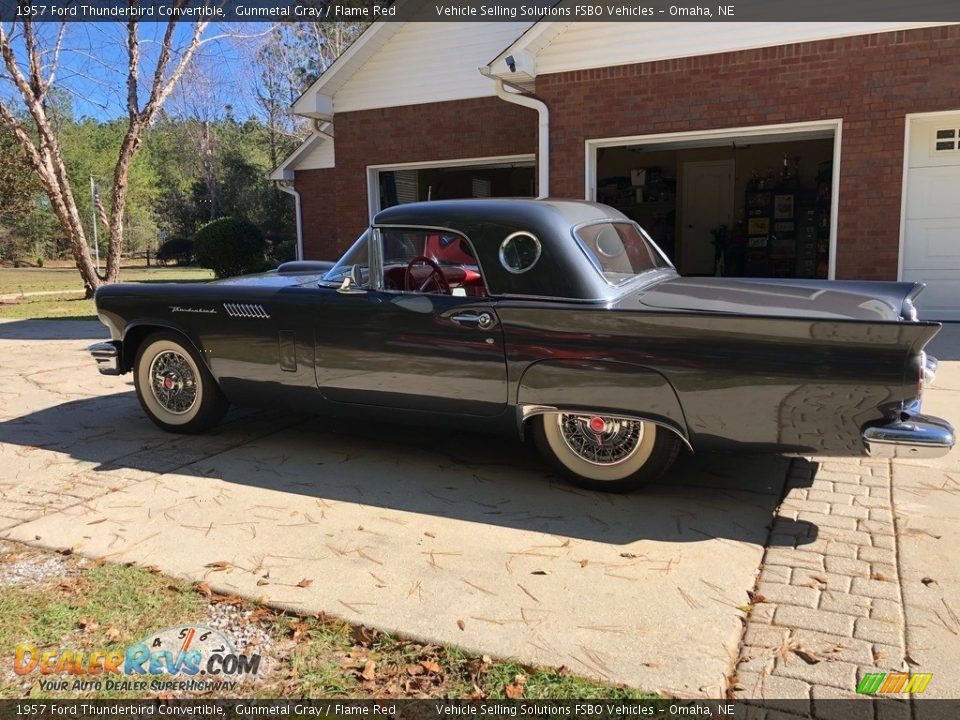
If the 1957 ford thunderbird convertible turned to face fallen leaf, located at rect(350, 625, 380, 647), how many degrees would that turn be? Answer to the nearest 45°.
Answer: approximately 90° to its left

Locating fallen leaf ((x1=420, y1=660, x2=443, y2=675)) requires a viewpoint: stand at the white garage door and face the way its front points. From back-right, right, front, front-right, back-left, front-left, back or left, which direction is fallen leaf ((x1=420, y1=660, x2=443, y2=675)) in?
front

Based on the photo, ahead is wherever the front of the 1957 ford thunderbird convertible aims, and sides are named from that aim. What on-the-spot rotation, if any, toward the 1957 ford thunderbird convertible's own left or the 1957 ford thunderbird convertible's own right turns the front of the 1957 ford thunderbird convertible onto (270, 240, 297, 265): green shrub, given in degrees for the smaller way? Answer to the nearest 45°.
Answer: approximately 45° to the 1957 ford thunderbird convertible's own right

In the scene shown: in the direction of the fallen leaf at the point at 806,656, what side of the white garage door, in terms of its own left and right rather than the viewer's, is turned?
front

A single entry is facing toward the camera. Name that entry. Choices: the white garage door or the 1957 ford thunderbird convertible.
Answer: the white garage door

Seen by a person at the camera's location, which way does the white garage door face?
facing the viewer

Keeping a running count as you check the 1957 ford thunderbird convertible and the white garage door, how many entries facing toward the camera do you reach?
1

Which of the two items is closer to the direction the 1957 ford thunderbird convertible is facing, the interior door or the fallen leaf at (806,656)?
the interior door

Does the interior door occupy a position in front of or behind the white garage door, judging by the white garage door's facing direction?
behind

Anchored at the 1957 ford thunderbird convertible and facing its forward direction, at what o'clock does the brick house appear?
The brick house is roughly at 2 o'clock from the 1957 ford thunderbird convertible.

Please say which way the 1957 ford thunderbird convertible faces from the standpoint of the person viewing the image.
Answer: facing away from the viewer and to the left of the viewer

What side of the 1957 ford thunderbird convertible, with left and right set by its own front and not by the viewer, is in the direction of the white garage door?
right

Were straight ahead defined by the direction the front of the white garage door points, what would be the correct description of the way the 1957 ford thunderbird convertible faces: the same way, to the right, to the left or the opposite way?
to the right

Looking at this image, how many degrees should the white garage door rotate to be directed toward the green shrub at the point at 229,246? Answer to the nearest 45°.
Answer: approximately 90° to its right

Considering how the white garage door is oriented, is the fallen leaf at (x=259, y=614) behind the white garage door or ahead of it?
ahead

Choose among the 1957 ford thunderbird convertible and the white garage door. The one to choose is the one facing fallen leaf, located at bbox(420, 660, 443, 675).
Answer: the white garage door

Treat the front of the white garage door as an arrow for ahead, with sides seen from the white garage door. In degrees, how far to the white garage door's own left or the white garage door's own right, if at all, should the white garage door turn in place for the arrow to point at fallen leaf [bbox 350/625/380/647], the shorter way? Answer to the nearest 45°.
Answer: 0° — it already faces it

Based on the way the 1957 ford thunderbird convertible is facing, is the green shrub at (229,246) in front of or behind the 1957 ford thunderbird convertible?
in front

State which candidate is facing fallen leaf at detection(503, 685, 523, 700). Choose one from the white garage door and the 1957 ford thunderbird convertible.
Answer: the white garage door
